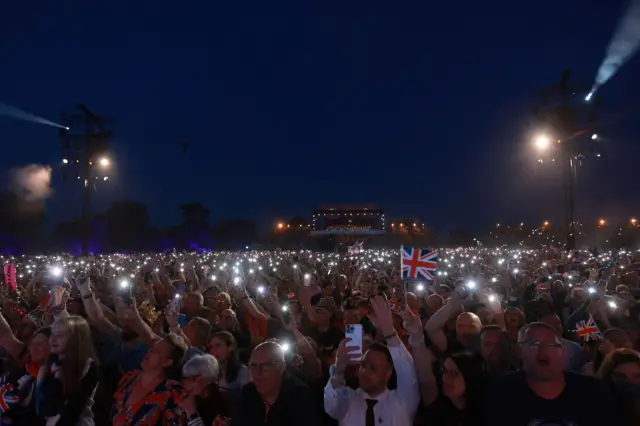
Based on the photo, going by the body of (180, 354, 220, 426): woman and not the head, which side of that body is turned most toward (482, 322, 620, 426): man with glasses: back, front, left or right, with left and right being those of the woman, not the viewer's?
left

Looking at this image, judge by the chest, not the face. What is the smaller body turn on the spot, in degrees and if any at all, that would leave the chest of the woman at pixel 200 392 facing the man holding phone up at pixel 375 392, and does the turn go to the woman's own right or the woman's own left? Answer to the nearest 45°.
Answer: approximately 90° to the woman's own left

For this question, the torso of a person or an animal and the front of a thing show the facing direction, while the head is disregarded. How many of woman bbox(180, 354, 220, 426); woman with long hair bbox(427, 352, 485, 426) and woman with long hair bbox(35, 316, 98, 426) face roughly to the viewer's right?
0

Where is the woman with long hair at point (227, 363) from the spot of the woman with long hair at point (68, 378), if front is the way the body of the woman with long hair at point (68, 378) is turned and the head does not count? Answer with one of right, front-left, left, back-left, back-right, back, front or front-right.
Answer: back-left

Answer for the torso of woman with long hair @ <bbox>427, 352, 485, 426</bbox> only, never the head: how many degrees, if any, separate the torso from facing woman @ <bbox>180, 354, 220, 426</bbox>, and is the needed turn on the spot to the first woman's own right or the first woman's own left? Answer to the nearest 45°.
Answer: approximately 45° to the first woman's own right

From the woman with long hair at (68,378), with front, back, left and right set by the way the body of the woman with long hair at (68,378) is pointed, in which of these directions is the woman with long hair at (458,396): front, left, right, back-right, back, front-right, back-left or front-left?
left

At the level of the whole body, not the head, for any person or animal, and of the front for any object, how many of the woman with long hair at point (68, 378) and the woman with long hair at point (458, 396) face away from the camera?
0

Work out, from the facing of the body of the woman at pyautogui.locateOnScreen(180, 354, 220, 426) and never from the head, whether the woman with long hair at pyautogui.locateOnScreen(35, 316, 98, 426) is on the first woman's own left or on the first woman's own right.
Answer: on the first woman's own right

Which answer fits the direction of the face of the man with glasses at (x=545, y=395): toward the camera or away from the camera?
toward the camera

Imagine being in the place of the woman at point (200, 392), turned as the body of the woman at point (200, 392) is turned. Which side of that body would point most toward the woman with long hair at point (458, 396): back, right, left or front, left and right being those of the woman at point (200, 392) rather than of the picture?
left

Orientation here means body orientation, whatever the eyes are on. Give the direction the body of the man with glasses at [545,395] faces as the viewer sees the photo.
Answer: toward the camera

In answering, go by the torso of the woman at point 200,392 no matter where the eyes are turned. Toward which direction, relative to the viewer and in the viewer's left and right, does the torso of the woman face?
facing the viewer and to the left of the viewer

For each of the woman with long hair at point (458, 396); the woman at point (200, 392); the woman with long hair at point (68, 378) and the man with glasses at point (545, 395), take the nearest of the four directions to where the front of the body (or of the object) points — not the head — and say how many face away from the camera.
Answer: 0
